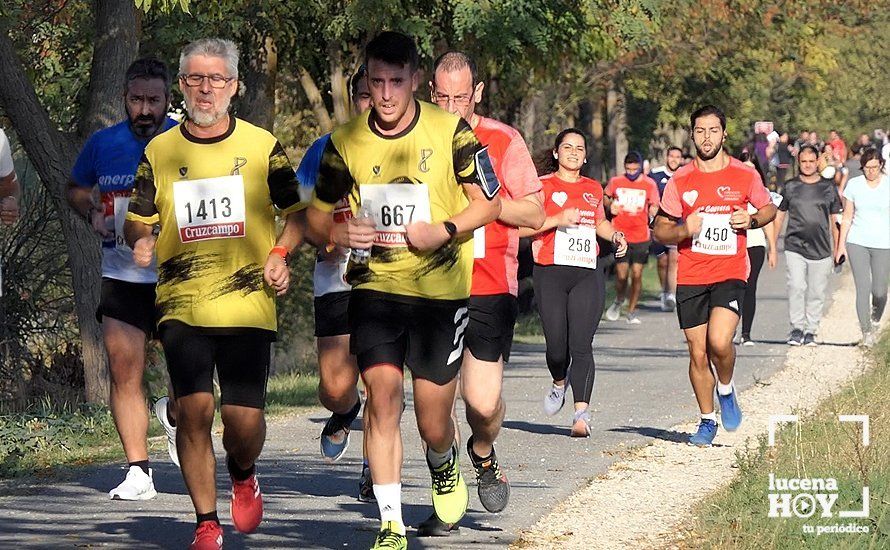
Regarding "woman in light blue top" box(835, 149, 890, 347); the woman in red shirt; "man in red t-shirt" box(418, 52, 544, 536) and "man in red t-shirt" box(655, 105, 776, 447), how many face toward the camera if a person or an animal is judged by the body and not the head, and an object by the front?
4

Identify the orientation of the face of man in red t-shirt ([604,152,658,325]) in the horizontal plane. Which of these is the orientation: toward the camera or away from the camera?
toward the camera

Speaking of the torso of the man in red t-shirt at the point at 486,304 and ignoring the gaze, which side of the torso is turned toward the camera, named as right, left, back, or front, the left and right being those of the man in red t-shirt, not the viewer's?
front

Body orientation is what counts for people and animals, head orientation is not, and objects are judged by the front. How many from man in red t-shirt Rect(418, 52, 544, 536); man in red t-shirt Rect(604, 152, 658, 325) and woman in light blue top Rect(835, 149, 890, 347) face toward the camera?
3

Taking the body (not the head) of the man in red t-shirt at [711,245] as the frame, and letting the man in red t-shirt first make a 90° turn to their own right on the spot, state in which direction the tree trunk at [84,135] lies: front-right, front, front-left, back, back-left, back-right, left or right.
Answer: front

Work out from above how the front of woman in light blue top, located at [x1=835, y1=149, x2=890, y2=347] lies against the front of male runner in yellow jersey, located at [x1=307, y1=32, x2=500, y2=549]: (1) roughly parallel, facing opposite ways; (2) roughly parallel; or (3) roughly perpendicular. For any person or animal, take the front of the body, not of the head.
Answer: roughly parallel

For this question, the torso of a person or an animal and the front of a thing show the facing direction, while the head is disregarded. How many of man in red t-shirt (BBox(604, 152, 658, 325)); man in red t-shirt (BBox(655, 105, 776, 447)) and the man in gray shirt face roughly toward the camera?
3

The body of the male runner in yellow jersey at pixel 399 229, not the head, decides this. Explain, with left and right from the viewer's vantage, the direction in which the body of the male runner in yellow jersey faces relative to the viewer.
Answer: facing the viewer

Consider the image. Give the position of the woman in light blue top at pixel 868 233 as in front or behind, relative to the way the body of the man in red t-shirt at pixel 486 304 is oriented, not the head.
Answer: behind

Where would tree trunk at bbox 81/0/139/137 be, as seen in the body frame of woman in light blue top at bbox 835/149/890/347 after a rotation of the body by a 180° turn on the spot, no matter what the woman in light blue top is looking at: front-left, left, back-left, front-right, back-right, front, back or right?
back-left

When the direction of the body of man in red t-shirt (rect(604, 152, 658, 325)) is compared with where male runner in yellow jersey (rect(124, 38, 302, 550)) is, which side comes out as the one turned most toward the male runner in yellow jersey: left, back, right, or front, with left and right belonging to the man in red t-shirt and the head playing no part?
front

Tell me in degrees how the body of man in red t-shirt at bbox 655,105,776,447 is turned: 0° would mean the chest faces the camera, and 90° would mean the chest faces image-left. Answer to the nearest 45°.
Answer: approximately 0°

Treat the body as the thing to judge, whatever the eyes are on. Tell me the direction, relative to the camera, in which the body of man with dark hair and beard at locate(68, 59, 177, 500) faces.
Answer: toward the camera

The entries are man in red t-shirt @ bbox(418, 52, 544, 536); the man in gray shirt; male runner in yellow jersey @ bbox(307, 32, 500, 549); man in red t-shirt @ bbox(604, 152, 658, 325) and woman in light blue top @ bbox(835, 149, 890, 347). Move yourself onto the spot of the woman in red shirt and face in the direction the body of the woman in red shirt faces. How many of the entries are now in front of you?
2
